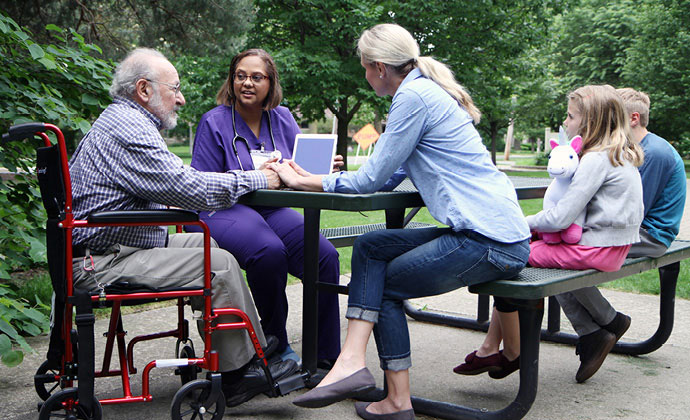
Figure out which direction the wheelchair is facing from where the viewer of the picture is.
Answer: facing to the right of the viewer

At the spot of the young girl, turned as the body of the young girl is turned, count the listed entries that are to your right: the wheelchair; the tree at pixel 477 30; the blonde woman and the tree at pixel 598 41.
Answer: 2

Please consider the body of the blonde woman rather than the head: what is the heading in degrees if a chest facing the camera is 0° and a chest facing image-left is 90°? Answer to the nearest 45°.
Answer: approximately 90°

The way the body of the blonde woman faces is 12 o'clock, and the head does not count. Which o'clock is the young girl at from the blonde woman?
The young girl is roughly at 5 o'clock from the blonde woman.

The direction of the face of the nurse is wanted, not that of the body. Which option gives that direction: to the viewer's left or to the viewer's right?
to the viewer's left

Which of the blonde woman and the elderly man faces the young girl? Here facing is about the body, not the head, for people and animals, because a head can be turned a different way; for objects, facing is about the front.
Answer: the elderly man

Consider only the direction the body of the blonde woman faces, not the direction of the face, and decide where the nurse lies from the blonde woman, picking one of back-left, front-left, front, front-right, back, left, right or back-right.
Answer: front-right

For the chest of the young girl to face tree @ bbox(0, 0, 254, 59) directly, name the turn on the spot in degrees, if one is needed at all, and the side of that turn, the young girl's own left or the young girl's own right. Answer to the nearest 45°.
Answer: approximately 45° to the young girl's own right

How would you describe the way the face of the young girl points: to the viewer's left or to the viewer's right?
to the viewer's left

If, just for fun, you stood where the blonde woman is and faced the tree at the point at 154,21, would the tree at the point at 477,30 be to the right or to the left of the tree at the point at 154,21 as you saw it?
right

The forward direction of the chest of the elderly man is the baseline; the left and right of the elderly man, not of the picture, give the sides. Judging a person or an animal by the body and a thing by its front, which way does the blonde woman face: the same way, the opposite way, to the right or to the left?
the opposite way

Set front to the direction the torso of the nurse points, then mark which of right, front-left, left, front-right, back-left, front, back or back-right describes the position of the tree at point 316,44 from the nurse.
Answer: back-left

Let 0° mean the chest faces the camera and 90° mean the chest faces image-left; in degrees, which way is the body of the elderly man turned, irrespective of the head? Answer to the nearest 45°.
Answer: approximately 270°

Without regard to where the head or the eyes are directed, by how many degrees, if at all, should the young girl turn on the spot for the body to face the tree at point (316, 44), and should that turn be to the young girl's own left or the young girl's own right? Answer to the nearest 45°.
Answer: approximately 45° to the young girl's own right

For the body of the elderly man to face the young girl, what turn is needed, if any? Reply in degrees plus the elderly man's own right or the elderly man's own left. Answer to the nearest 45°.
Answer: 0° — they already face them

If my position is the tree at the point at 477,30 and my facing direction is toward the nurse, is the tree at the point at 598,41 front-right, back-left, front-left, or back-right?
back-left

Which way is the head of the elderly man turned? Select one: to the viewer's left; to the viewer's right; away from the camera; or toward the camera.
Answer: to the viewer's right

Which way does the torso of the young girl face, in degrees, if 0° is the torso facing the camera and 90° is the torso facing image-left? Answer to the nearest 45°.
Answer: approximately 90°
